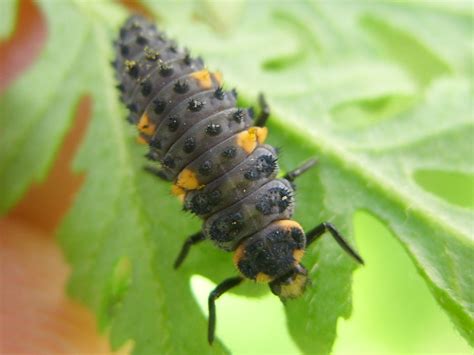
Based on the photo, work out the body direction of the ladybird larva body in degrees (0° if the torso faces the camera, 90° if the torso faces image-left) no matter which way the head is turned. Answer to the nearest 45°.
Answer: approximately 315°
